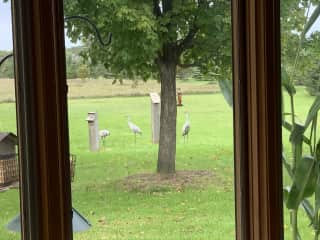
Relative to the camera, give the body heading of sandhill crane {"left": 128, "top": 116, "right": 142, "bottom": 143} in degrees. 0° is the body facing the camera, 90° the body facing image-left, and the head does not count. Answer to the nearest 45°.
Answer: approximately 90°
